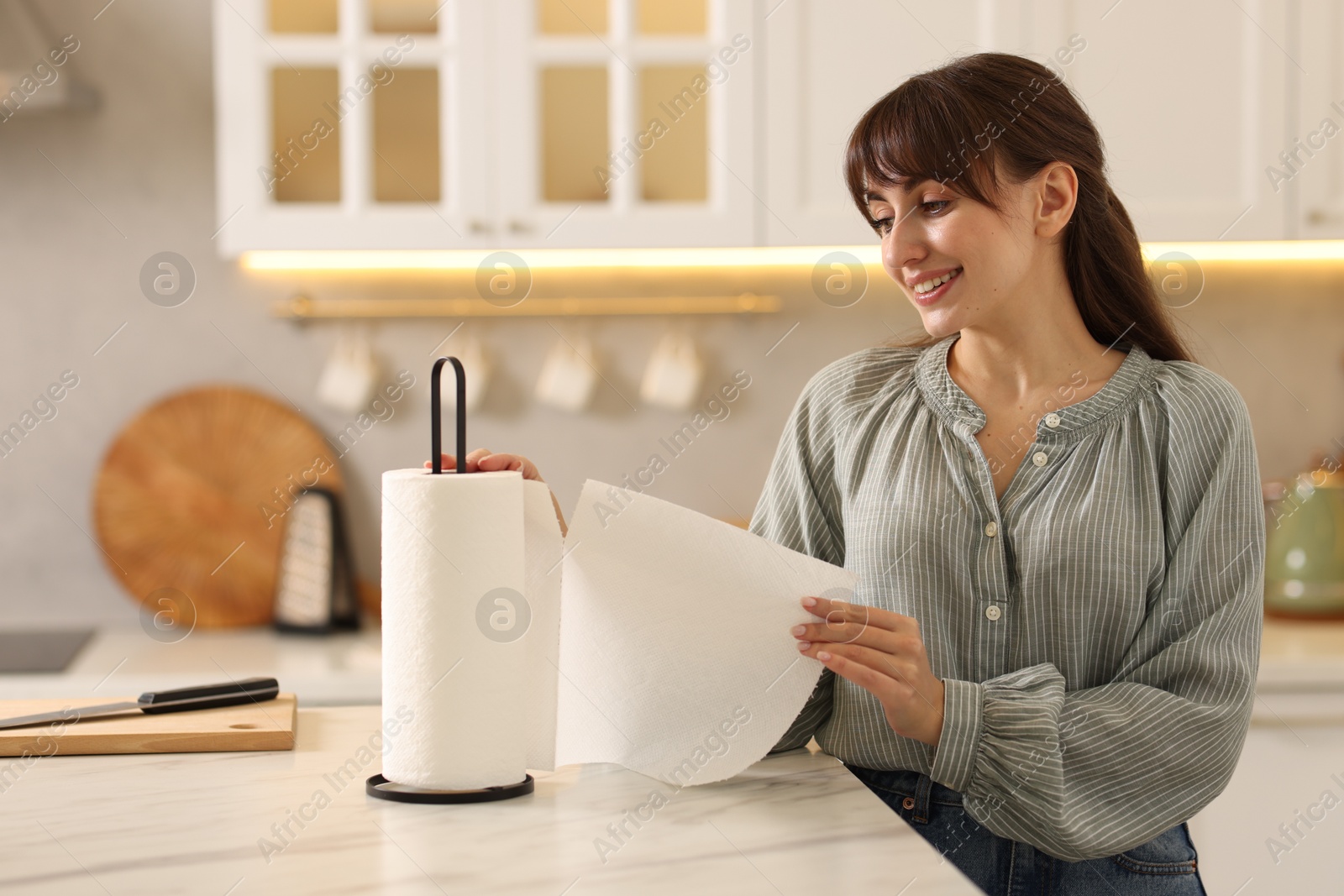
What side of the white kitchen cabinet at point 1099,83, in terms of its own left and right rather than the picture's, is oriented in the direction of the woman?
front

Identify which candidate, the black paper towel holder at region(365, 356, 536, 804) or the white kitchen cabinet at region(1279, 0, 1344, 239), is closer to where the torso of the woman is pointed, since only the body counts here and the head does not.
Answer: the black paper towel holder

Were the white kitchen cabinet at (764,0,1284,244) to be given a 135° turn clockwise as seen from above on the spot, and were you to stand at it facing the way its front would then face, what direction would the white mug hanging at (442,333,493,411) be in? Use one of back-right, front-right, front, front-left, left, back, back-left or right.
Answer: front-left

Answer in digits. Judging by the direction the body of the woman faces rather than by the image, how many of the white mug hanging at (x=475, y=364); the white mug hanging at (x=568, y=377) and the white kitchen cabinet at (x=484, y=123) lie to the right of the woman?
3

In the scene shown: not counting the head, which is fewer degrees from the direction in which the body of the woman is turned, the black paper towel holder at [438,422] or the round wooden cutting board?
the black paper towel holder

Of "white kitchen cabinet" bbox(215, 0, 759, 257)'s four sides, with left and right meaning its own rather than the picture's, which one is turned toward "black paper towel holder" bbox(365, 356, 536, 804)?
front

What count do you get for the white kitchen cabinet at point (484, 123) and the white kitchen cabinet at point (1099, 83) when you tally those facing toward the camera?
2

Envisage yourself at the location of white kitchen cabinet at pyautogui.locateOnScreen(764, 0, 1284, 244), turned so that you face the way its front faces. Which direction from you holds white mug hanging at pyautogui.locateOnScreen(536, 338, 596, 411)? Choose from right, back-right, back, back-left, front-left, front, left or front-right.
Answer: right

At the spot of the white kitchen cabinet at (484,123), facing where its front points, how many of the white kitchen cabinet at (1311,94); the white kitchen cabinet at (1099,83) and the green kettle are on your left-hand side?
3

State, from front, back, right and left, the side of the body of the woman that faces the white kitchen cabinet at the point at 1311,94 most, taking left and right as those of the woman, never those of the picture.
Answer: back

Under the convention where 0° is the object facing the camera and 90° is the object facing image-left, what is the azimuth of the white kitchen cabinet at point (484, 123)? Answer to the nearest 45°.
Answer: approximately 0°

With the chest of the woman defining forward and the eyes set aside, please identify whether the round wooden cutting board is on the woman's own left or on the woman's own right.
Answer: on the woman's own right

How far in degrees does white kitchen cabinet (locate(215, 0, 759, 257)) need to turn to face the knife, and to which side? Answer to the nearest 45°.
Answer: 0° — it already faces it

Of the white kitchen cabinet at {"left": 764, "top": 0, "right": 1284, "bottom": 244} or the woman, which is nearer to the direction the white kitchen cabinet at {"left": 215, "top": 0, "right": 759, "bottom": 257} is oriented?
the woman
